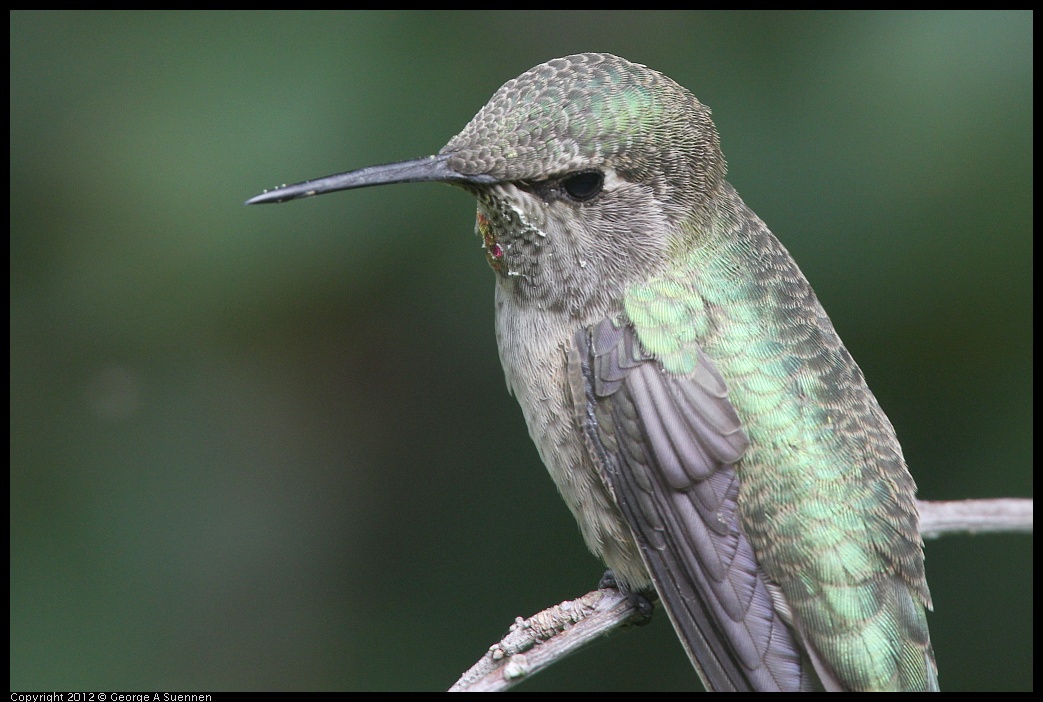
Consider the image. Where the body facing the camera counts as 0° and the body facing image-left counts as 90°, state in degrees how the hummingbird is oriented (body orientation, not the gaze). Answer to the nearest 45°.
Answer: approximately 90°
